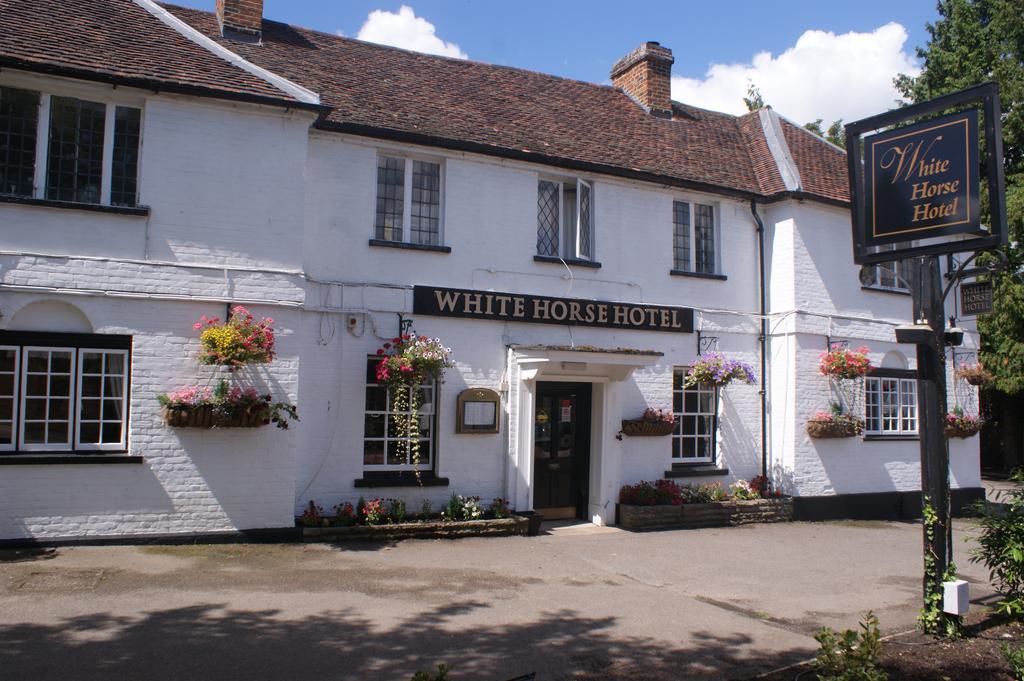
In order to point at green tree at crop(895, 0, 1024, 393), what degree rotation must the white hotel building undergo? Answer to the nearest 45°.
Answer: approximately 90° to its left

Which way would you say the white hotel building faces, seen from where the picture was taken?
facing the viewer and to the right of the viewer

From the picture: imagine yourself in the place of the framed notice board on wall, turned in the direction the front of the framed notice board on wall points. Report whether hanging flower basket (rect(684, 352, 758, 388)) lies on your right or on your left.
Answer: on your left

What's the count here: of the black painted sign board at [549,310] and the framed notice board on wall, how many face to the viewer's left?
0

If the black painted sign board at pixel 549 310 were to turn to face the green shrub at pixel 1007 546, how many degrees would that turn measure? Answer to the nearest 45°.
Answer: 0° — it already faces it

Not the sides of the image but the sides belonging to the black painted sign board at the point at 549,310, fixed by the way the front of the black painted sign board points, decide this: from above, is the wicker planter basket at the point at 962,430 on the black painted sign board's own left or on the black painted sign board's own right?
on the black painted sign board's own left

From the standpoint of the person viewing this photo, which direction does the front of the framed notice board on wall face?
facing the viewer
